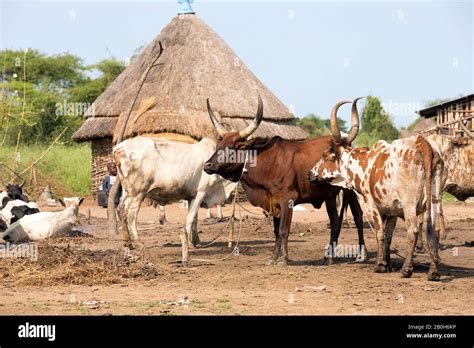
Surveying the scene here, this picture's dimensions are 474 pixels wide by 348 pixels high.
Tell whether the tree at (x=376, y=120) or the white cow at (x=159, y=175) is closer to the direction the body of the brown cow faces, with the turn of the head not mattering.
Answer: the white cow

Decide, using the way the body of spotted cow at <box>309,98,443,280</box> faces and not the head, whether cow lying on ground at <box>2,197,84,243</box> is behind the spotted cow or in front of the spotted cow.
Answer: in front

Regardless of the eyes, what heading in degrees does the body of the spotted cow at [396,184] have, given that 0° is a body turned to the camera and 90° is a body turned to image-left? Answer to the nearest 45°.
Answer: approximately 135°

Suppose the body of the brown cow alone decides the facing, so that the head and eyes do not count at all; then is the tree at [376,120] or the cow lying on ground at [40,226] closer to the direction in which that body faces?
the cow lying on ground

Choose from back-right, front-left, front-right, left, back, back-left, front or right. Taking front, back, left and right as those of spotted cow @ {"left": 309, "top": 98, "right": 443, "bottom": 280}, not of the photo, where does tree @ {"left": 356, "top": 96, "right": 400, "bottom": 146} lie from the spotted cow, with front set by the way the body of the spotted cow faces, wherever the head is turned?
front-right

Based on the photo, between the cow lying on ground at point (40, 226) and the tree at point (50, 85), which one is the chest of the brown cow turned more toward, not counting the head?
the cow lying on ground

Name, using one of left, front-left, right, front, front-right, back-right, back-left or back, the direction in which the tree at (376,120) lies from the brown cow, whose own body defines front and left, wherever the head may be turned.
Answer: back-right

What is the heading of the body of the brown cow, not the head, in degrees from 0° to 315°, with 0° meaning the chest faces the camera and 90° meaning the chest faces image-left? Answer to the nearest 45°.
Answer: approximately 45°

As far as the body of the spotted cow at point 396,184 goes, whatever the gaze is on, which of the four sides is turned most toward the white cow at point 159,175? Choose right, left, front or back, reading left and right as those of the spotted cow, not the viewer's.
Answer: front

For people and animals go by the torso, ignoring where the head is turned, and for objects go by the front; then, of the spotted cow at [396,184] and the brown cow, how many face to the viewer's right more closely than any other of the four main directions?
0
